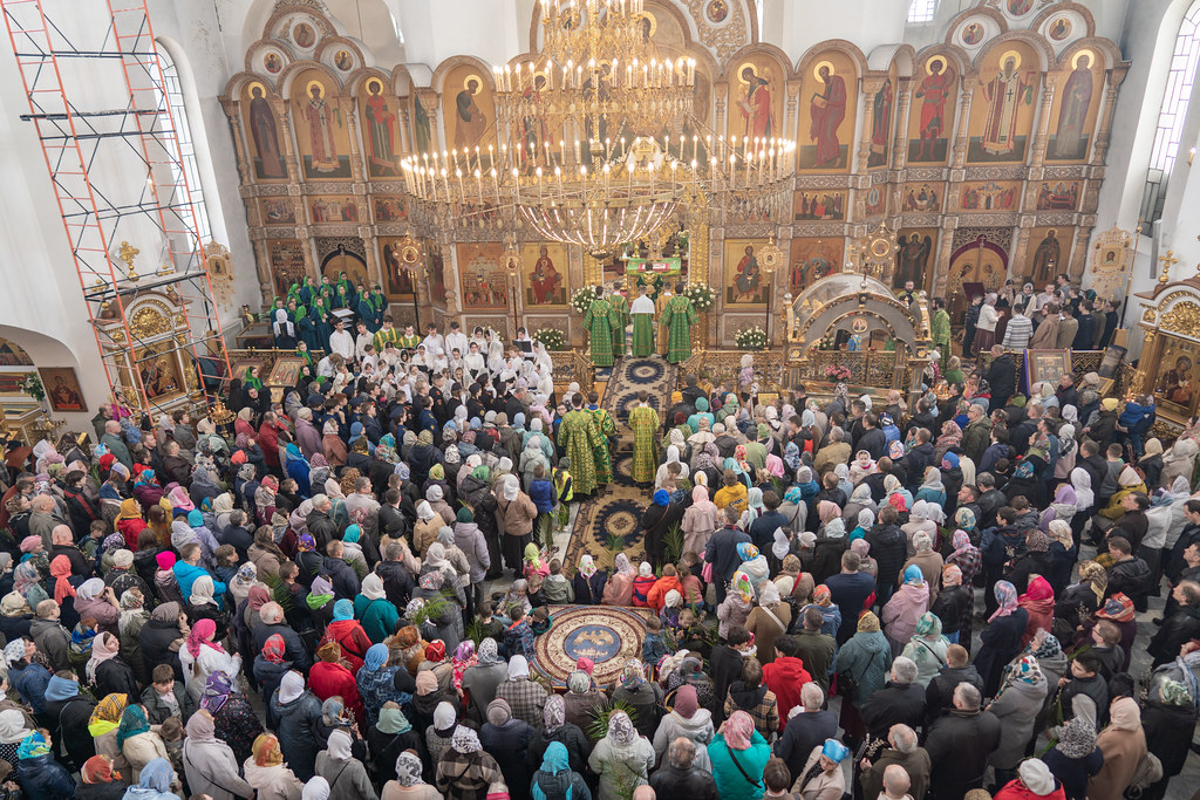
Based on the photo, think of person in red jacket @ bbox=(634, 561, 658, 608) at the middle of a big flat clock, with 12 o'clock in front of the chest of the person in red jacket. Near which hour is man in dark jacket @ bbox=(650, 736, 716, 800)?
The man in dark jacket is roughly at 6 o'clock from the person in red jacket.

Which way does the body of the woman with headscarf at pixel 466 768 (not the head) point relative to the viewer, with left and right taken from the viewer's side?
facing away from the viewer

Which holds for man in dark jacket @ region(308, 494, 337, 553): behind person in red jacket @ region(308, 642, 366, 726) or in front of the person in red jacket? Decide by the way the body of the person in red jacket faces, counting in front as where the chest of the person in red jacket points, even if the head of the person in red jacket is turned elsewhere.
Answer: in front

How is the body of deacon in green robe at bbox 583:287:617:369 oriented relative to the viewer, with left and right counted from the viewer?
facing away from the viewer

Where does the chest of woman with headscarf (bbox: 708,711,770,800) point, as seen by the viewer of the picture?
away from the camera

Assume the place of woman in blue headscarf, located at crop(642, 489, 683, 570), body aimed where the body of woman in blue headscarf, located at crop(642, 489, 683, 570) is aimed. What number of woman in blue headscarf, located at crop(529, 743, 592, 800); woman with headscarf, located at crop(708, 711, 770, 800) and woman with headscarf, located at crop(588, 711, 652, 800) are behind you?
3

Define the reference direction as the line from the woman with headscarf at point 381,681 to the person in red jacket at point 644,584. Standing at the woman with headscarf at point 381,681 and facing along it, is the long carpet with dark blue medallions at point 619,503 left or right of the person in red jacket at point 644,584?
left

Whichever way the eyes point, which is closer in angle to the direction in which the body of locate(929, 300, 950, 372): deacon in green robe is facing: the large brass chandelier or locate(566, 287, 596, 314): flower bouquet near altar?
the flower bouquet near altar

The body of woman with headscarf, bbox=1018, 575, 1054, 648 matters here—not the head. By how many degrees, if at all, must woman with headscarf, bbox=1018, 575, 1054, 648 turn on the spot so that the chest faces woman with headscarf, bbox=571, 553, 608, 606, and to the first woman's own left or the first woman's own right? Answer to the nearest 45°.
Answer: approximately 45° to the first woman's own left

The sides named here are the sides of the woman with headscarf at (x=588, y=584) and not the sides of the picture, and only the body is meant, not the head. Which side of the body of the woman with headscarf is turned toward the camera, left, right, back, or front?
back

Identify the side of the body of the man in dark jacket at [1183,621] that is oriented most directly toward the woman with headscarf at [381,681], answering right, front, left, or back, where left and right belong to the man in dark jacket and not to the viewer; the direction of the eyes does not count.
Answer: left

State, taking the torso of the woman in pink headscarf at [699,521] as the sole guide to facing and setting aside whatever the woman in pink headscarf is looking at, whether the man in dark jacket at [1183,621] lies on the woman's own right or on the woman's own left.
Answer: on the woman's own right

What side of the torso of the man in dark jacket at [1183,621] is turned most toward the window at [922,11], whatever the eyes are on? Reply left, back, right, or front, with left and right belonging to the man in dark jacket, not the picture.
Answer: right

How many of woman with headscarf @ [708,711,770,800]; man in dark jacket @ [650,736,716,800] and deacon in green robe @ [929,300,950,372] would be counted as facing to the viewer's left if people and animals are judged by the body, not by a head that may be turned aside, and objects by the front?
1

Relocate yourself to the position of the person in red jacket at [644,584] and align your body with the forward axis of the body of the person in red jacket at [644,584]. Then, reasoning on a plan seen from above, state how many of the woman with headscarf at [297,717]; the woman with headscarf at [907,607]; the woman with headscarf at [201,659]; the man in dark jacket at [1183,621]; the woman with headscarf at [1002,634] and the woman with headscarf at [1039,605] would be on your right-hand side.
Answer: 4

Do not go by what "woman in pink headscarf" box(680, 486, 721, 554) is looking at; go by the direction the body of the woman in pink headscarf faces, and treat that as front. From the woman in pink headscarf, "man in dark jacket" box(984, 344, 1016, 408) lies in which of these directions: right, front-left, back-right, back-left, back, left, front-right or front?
front-right
